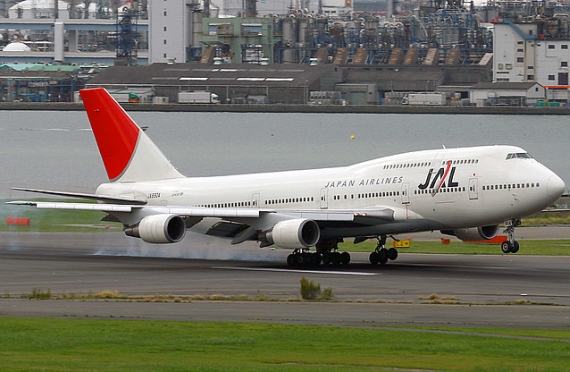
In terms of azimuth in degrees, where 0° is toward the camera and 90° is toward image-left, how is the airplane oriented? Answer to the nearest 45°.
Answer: approximately 315°
